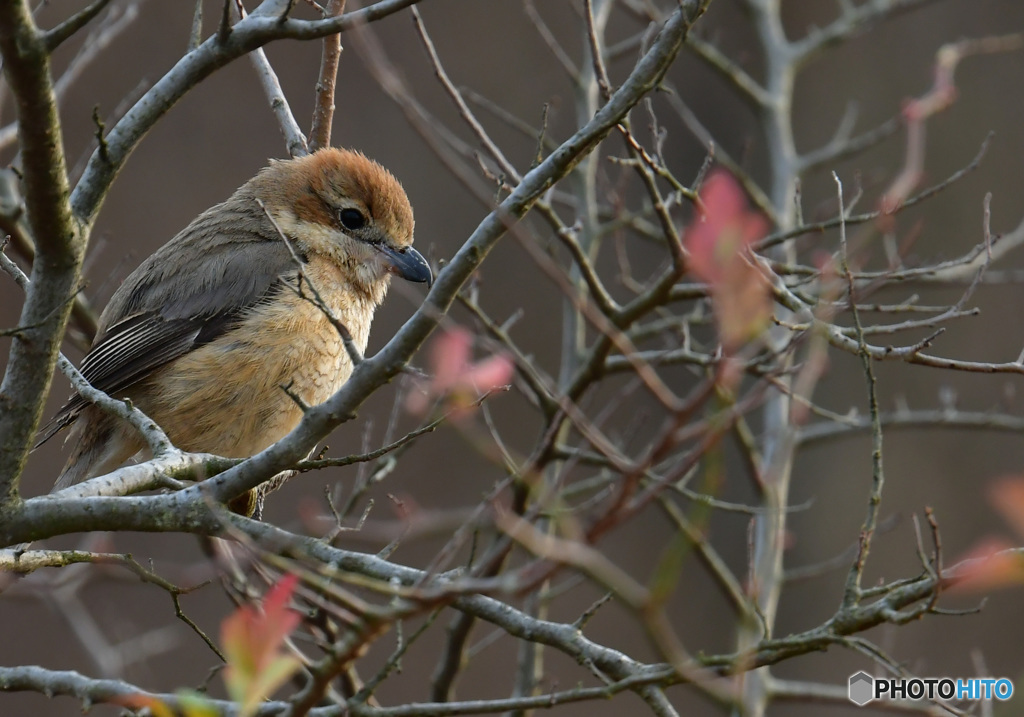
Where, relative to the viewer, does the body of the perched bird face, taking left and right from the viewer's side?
facing to the right of the viewer
